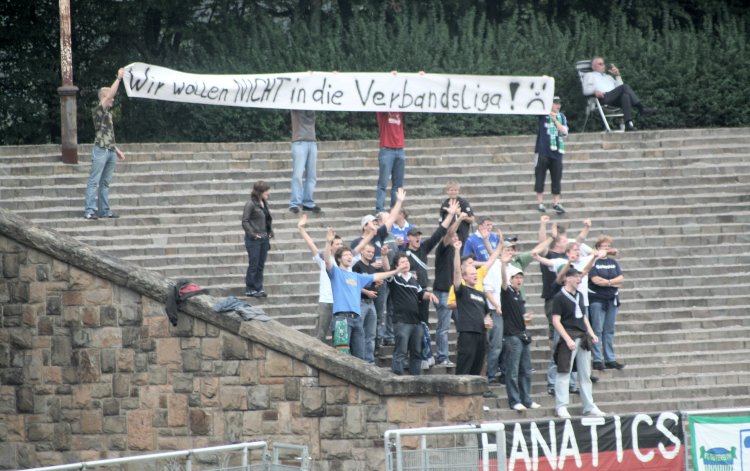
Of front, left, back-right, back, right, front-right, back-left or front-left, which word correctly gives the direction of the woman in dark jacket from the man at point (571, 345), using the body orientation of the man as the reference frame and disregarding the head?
back-right

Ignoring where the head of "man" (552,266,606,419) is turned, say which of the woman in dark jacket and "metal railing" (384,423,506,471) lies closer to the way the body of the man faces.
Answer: the metal railing

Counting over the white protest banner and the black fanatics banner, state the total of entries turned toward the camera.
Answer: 2

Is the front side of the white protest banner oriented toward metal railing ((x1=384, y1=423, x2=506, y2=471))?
yes

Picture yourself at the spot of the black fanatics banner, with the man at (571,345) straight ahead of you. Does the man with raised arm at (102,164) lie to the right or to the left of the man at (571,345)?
left

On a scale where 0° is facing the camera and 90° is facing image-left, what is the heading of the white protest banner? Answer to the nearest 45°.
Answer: approximately 0°
